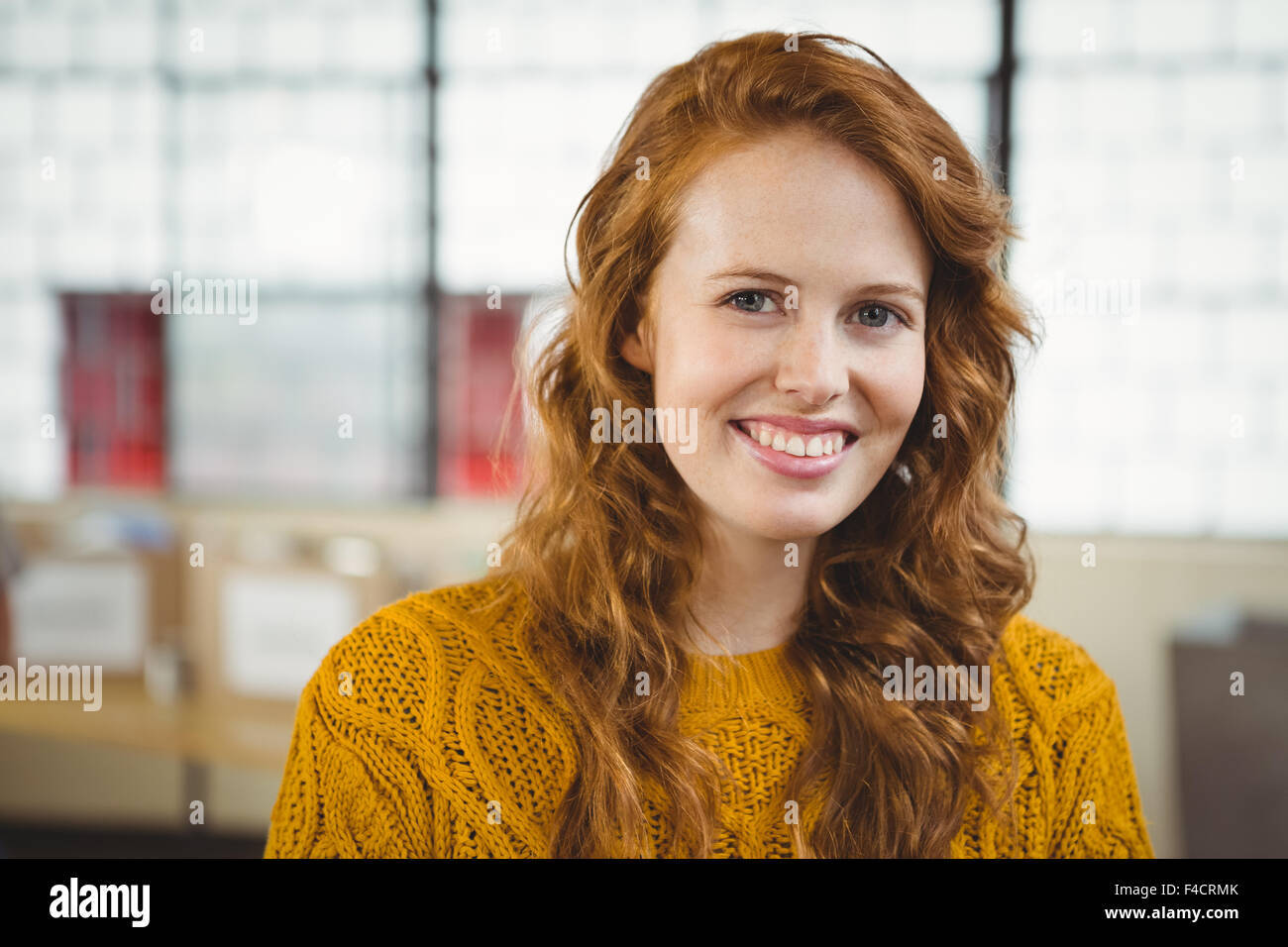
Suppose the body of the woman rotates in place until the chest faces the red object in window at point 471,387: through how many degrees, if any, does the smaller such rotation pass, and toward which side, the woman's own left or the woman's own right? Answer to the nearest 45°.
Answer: approximately 180°

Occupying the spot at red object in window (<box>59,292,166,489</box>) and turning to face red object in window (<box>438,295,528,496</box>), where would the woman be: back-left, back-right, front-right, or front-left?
front-right

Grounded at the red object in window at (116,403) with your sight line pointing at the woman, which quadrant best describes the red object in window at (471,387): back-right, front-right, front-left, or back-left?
front-left

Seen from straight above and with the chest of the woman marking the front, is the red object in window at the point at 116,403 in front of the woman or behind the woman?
behind

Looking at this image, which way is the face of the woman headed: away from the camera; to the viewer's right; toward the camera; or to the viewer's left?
toward the camera

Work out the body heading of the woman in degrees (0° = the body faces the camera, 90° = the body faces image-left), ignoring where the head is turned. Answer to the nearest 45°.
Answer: approximately 0°
